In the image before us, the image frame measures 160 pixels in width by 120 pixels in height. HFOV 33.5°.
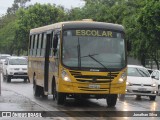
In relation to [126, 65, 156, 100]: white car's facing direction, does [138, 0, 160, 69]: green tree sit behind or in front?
behind

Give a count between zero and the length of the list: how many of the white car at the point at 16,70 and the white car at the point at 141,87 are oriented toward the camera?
2

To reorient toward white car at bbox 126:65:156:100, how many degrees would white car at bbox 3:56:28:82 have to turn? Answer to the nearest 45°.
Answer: approximately 45° to its left

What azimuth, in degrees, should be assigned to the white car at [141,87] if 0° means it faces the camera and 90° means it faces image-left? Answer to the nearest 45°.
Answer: approximately 0°
